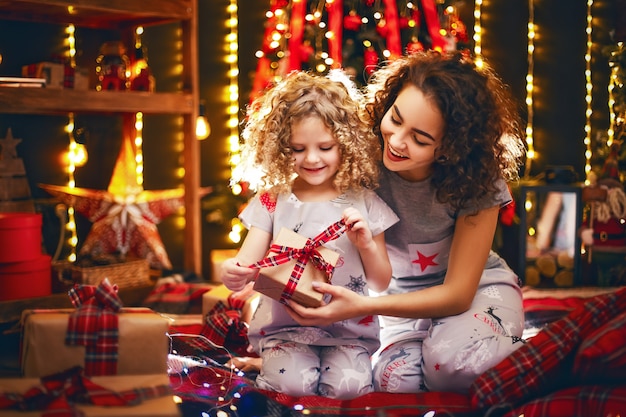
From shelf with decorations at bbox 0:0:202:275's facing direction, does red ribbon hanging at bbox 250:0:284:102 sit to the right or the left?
on its left

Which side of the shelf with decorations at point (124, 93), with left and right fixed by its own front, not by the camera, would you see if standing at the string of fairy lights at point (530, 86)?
left

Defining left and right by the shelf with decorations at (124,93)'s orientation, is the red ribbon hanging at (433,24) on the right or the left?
on its left

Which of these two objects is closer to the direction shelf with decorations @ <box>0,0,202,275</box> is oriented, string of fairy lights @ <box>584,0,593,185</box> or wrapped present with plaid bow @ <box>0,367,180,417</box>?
the wrapped present with plaid bow

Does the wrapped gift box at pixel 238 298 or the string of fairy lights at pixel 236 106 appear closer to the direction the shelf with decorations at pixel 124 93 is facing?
the wrapped gift box

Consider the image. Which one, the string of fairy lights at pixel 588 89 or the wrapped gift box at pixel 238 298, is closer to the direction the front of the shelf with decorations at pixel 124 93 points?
the wrapped gift box

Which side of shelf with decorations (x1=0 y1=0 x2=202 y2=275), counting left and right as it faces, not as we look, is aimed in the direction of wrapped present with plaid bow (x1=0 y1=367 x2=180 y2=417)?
front

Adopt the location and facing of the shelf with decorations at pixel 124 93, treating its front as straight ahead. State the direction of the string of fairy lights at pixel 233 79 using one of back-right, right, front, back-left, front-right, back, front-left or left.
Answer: back-left

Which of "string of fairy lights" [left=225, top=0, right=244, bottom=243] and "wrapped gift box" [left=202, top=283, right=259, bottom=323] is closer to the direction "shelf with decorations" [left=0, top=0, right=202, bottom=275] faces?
the wrapped gift box

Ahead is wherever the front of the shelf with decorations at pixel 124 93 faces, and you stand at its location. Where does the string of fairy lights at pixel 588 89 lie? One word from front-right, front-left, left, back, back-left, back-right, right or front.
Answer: left

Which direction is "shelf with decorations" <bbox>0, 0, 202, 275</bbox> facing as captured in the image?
toward the camera

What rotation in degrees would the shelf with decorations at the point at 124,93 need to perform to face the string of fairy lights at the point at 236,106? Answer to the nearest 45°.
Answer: approximately 135° to its left

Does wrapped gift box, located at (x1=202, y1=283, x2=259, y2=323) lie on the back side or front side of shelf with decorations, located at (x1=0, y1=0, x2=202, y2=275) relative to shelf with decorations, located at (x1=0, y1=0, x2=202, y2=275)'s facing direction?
on the front side

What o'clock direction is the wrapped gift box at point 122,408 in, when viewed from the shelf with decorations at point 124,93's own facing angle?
The wrapped gift box is roughly at 12 o'clock from the shelf with decorations.

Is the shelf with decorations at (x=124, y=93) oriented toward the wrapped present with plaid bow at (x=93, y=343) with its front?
yes
